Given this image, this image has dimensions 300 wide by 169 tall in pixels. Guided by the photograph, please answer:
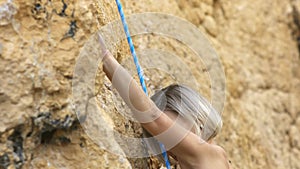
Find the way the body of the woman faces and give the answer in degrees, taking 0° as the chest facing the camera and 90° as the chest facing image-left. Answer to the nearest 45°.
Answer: approximately 90°
